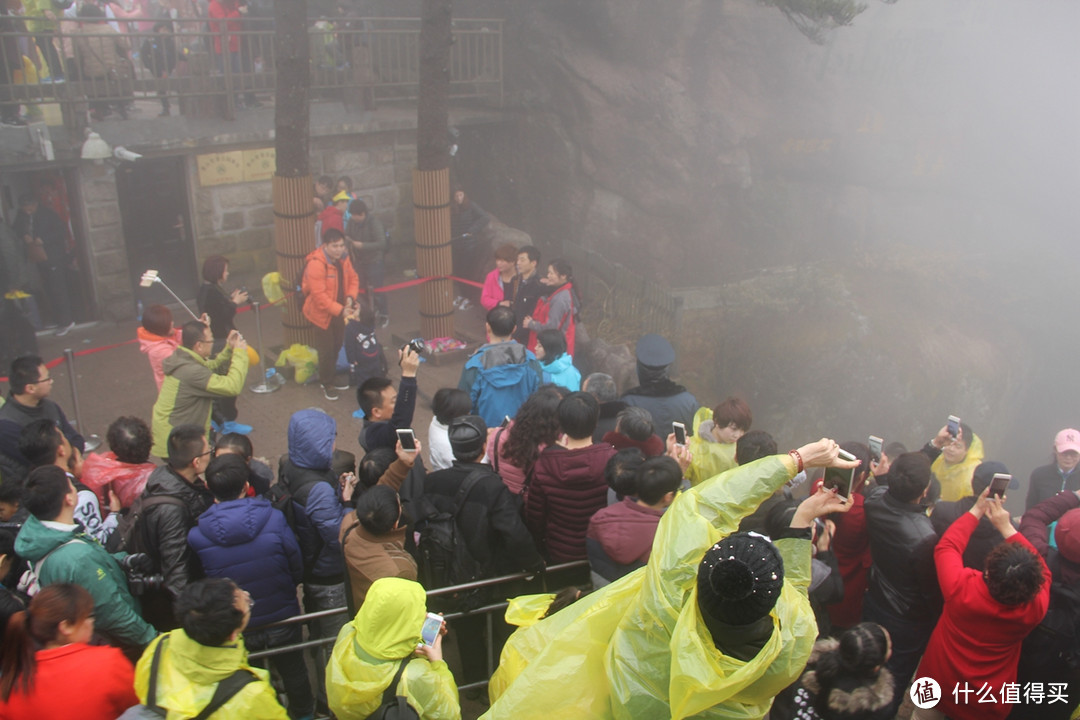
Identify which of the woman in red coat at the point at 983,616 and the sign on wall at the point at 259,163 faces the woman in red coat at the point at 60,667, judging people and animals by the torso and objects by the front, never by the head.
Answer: the sign on wall

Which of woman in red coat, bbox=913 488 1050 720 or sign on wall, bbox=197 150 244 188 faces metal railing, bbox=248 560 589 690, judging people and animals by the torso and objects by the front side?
the sign on wall

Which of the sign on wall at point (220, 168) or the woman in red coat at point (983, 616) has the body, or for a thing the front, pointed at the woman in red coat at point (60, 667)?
the sign on wall

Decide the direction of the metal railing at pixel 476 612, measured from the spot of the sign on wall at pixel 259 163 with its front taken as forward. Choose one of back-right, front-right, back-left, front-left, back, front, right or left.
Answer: front

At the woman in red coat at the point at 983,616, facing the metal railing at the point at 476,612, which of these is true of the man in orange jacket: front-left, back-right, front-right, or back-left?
front-right

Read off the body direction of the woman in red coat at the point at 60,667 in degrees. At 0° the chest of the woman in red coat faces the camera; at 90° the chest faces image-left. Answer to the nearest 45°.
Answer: approximately 225°

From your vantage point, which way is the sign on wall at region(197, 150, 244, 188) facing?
toward the camera

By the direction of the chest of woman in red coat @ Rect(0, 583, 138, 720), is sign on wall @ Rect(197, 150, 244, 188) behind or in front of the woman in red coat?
in front

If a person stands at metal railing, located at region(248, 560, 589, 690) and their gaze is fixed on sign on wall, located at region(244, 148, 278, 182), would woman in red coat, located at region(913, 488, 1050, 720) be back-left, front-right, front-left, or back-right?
back-right

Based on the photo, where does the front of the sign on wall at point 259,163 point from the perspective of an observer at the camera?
facing the viewer

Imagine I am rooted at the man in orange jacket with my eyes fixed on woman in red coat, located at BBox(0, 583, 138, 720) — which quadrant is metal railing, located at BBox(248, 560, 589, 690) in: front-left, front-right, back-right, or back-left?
front-left

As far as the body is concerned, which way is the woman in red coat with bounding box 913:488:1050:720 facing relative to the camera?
away from the camera

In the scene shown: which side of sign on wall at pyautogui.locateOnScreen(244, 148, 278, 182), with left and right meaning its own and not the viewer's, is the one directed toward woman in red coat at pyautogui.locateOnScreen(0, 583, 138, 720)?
front

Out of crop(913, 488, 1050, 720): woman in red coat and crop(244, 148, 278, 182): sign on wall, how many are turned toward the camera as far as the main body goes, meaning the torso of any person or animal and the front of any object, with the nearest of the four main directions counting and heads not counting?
1

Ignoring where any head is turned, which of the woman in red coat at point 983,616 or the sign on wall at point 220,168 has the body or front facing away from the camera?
the woman in red coat
